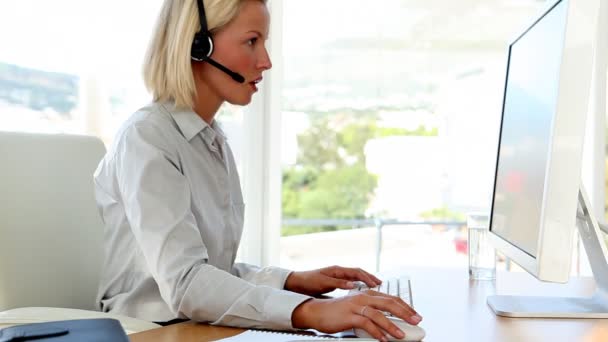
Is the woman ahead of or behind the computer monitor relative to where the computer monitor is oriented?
ahead

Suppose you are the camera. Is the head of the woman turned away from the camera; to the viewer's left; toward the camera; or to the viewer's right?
to the viewer's right

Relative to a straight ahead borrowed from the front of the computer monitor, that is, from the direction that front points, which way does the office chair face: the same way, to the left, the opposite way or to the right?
the opposite way

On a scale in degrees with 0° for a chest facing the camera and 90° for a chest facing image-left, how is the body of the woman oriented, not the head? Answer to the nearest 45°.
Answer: approximately 270°

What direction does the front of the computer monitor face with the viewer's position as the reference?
facing to the left of the viewer

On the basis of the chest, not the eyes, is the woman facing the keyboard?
yes

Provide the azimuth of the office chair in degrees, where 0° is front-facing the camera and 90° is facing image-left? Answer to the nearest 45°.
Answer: approximately 315°
